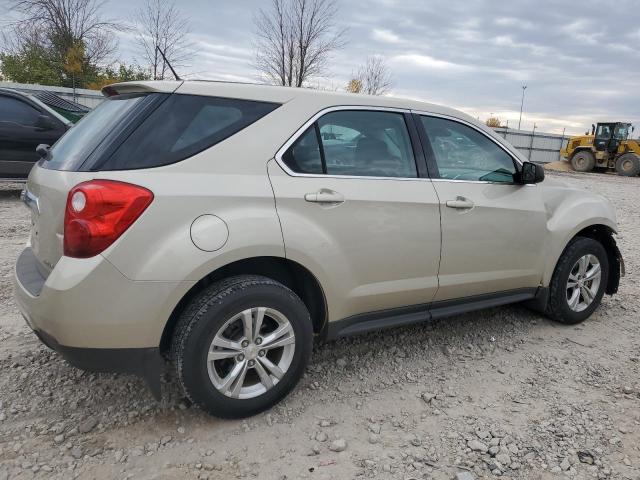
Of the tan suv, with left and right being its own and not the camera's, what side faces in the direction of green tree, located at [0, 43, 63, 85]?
left

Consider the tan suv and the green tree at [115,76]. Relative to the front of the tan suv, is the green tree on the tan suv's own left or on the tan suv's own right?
on the tan suv's own left

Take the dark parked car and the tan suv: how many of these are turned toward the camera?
0

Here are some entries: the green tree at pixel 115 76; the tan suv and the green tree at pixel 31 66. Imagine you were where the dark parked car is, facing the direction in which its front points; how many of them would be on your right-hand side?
1

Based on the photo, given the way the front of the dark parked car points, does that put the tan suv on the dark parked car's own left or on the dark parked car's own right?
on the dark parked car's own right

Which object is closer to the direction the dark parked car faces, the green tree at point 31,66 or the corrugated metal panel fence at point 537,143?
the corrugated metal panel fence

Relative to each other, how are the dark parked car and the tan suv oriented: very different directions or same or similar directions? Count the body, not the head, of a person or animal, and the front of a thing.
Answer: same or similar directions

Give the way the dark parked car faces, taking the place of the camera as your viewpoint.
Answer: facing to the right of the viewer

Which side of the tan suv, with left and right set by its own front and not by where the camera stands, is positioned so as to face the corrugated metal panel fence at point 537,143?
front

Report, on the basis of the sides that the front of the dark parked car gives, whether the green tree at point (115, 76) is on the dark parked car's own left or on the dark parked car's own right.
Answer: on the dark parked car's own left

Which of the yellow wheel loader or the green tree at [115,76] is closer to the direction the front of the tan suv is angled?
the yellow wheel loader

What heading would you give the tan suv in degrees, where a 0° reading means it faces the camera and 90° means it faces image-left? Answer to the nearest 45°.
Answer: approximately 225°

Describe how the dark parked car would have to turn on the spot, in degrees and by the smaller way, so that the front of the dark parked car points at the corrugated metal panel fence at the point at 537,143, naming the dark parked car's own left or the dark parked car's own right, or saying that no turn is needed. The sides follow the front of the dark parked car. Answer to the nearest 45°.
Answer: approximately 45° to the dark parked car's own left
